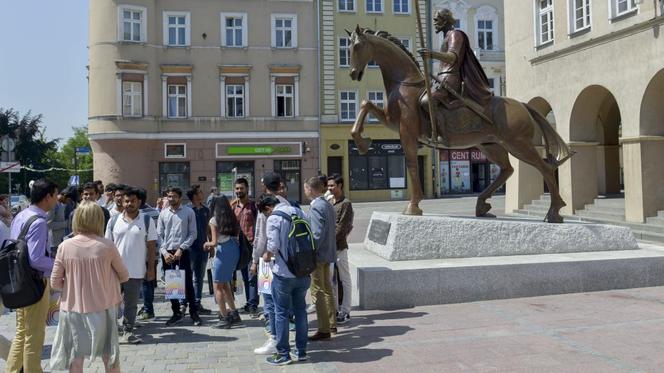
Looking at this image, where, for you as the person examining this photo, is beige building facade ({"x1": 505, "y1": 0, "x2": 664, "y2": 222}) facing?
facing the viewer and to the left of the viewer

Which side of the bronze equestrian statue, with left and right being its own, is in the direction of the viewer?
left

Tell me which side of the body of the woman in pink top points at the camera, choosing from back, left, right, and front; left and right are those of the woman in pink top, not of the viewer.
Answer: back

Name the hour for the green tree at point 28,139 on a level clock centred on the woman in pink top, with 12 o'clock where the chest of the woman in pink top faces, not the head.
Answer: The green tree is roughly at 12 o'clock from the woman in pink top.

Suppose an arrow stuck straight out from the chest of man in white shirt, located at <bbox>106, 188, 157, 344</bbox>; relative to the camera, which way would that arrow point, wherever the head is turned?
toward the camera

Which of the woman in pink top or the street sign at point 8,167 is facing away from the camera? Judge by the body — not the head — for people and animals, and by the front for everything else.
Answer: the woman in pink top

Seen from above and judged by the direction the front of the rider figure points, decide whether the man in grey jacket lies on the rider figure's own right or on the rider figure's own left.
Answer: on the rider figure's own left

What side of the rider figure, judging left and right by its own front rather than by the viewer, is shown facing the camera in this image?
left

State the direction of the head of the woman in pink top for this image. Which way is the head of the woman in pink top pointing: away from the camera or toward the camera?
away from the camera
